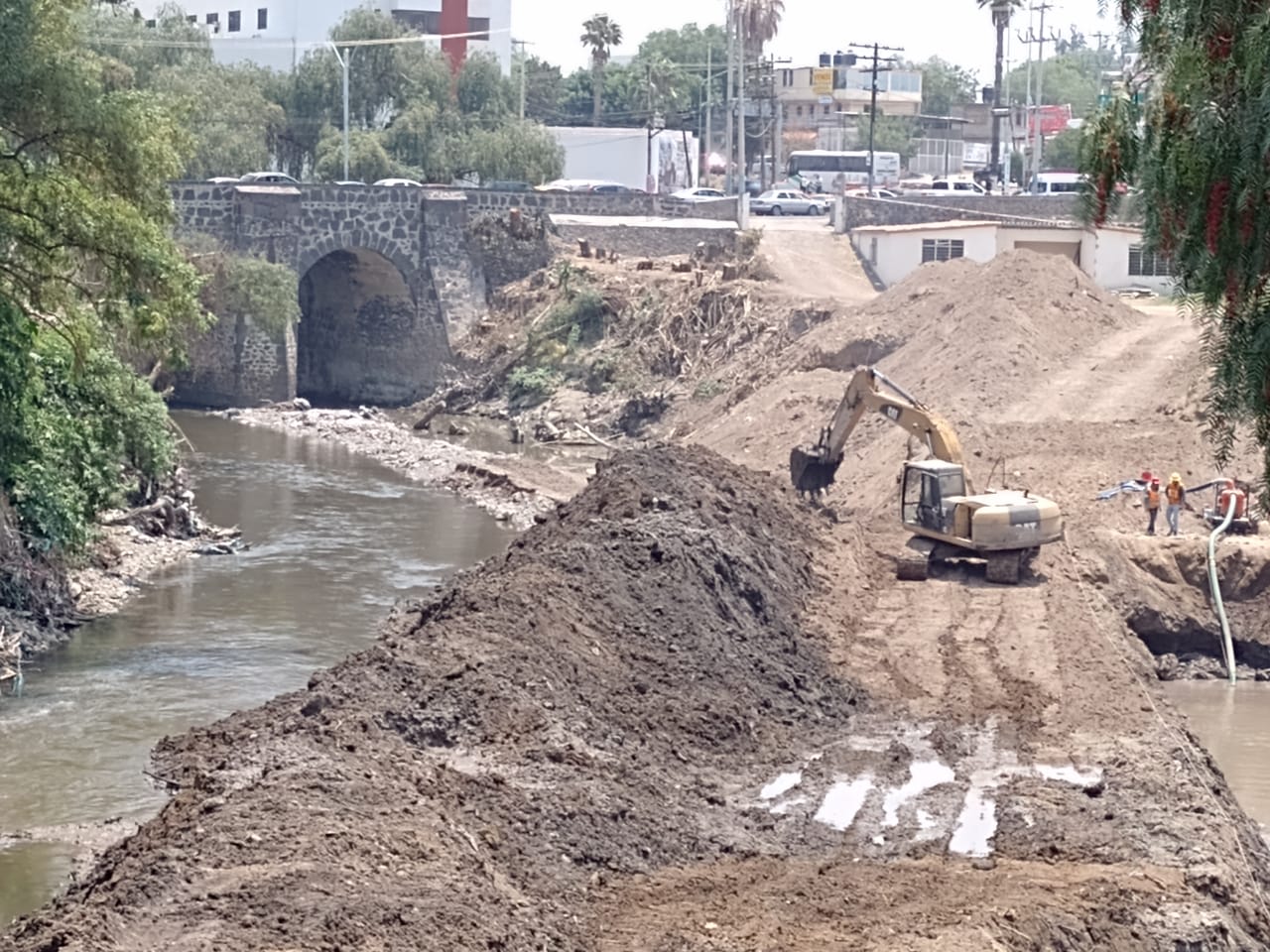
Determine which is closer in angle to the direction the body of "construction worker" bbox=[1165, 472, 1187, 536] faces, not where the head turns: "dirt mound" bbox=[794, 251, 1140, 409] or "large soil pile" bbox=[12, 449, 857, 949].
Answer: the large soil pile

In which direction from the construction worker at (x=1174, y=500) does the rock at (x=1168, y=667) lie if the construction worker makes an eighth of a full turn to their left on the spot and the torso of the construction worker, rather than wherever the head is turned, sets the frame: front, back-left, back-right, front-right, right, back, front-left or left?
front-right

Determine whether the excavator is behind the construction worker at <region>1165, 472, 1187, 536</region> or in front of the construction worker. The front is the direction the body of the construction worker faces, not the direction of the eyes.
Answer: in front

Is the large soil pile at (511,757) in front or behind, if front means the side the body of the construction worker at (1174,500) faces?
in front

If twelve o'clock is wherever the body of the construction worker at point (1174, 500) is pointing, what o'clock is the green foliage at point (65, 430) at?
The green foliage is roughly at 2 o'clock from the construction worker.

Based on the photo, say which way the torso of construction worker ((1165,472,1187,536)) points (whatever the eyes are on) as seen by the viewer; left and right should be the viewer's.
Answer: facing the viewer

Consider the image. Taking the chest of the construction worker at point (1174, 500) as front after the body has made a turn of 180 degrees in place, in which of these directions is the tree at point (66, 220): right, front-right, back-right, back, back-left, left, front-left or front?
back-left

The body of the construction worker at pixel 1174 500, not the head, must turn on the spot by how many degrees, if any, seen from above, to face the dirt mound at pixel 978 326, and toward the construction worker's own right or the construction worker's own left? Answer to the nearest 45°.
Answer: approximately 180°

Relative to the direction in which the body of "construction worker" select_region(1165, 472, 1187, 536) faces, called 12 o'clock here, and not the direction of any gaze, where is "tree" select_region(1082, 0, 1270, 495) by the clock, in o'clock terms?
The tree is roughly at 12 o'clock from the construction worker.
